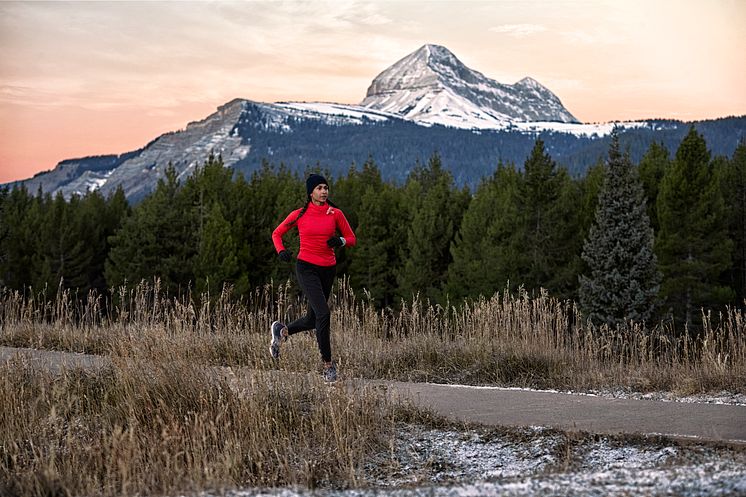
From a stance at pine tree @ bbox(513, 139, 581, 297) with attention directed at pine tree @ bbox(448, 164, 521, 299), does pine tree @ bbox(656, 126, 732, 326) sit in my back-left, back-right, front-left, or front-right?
back-left

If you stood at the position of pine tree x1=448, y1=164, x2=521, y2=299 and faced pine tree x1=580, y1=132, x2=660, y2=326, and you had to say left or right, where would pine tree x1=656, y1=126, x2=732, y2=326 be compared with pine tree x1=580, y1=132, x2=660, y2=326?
left

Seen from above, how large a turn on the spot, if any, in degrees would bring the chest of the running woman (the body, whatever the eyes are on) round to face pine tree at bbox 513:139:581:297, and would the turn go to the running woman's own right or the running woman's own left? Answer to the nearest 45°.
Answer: approximately 135° to the running woman's own left

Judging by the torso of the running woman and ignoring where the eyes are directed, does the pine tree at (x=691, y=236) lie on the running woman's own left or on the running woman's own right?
on the running woman's own left

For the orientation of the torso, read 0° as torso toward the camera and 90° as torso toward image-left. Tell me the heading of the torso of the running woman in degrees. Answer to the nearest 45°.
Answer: approximately 315°

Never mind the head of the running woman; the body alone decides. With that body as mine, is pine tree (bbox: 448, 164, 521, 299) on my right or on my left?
on my left
